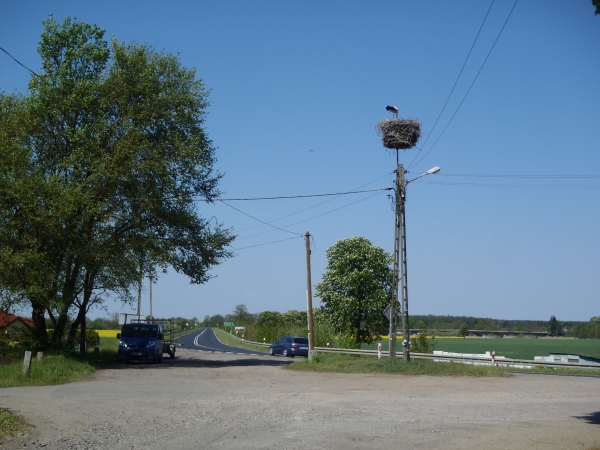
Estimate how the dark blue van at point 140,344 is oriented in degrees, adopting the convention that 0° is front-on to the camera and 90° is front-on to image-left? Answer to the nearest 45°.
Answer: approximately 0°

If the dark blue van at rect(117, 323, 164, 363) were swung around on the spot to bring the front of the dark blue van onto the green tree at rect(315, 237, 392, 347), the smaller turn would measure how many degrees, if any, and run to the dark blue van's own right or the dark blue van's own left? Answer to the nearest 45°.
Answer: approximately 135° to the dark blue van's own left

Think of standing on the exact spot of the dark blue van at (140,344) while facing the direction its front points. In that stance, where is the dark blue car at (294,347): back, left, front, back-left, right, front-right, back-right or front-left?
back-left

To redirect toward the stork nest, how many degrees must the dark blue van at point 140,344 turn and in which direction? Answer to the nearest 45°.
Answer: approximately 45° to its left

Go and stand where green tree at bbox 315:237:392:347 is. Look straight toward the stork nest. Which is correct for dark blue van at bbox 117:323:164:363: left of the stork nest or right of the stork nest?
right

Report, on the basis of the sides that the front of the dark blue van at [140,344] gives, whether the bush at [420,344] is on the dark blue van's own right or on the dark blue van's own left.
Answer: on the dark blue van's own left

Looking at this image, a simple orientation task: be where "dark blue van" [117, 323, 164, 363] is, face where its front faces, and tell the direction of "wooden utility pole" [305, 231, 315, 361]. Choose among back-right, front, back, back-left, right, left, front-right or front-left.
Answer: left

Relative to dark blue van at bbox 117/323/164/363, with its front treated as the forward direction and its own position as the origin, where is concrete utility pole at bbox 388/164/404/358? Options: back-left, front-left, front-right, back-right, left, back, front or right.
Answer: front-left

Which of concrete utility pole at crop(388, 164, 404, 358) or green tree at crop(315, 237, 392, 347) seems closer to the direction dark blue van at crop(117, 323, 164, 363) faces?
the concrete utility pole

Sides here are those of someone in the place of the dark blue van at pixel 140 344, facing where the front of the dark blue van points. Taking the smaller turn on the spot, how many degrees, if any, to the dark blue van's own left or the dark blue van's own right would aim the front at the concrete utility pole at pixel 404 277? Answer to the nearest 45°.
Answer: approximately 45° to the dark blue van's own left
